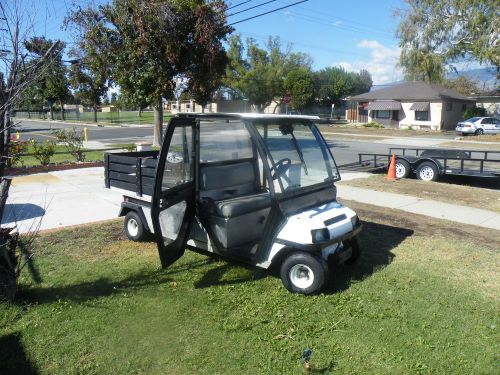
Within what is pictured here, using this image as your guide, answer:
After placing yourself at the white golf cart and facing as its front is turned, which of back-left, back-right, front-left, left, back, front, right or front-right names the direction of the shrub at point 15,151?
back

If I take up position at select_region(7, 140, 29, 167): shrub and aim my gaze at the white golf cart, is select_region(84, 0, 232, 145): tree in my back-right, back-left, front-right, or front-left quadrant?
back-left

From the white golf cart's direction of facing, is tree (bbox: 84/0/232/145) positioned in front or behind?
behind

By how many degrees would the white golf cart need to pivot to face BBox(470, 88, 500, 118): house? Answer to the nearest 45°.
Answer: approximately 90° to its left

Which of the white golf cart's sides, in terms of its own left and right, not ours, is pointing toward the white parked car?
left

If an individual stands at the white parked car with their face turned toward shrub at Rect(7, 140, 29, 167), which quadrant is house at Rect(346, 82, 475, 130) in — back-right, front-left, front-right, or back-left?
back-right

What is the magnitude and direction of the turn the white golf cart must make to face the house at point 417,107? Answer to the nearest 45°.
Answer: approximately 90° to its left

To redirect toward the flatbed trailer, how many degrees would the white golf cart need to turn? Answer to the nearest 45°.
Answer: approximately 90° to its left

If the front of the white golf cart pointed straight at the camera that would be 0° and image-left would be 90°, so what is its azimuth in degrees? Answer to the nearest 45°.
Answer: approximately 315°

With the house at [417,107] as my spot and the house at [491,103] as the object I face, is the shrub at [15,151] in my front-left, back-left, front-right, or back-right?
back-right
